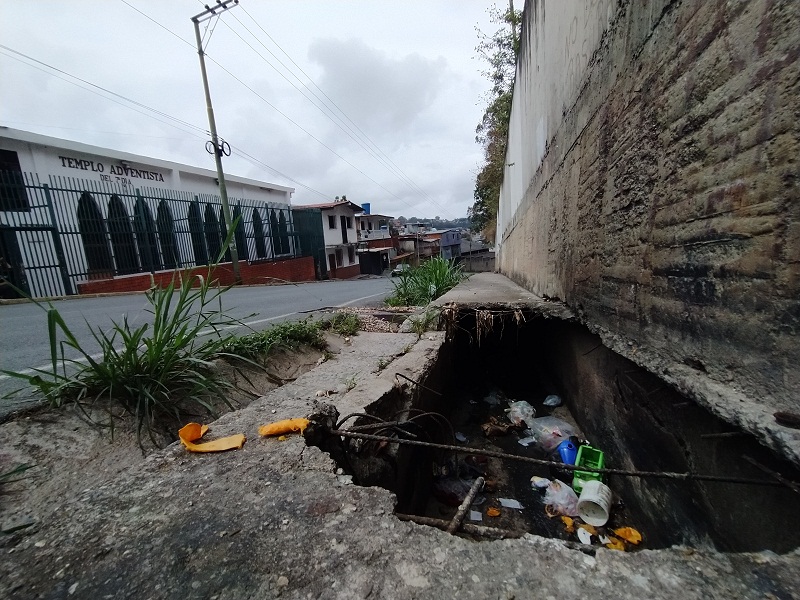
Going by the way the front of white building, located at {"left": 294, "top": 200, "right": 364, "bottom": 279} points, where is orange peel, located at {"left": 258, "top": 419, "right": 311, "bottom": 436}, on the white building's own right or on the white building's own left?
on the white building's own right

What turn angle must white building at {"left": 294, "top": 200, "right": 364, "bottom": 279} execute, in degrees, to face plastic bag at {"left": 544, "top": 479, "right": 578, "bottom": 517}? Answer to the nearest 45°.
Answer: approximately 45° to its right

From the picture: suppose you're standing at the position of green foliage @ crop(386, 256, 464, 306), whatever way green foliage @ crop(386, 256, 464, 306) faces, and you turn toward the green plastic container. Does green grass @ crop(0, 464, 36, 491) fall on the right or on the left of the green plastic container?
right

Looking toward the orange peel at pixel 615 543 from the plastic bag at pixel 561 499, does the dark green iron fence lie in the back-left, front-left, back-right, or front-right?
back-right

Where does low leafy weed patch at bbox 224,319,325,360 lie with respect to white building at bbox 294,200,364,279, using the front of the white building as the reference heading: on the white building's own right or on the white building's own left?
on the white building's own right

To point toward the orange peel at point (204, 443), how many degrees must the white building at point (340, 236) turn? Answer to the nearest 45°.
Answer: approximately 45° to its right

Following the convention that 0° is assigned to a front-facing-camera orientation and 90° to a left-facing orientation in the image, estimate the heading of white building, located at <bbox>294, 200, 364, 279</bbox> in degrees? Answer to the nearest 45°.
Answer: approximately 315°

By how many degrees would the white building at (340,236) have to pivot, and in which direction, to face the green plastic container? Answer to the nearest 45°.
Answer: approximately 45° to its right

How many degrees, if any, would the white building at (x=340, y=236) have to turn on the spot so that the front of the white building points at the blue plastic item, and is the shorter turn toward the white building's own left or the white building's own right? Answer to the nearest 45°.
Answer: approximately 45° to the white building's own right
